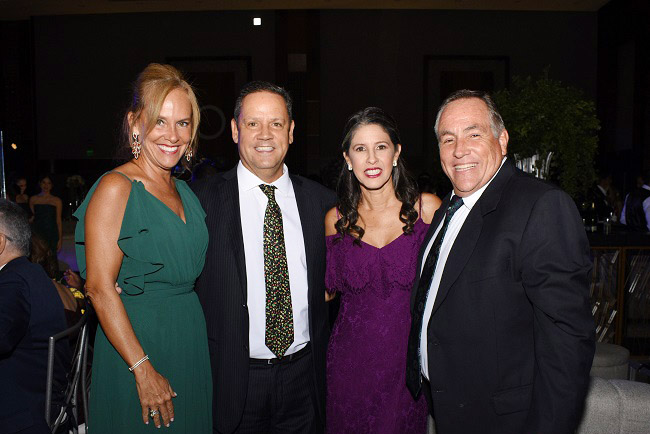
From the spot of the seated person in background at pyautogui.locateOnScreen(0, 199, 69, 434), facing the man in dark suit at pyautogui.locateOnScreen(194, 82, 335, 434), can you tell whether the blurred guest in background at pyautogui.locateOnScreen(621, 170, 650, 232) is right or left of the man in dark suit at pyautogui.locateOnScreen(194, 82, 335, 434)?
left

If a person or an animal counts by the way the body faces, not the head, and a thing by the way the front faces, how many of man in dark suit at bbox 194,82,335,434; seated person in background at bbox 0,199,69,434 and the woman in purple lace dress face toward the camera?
2

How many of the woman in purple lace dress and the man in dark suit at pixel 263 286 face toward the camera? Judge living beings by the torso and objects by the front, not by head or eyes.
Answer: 2

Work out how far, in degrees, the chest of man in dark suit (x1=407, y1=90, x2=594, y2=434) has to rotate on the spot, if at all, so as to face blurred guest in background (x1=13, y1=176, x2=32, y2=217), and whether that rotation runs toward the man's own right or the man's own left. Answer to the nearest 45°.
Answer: approximately 90° to the man's own right

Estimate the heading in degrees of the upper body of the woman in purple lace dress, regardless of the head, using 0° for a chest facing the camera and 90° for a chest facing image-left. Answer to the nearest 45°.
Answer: approximately 0°
